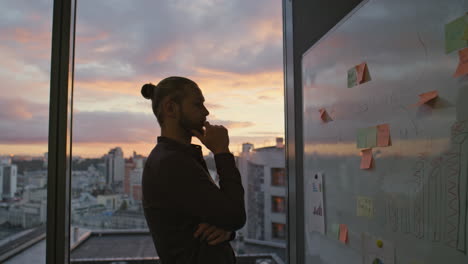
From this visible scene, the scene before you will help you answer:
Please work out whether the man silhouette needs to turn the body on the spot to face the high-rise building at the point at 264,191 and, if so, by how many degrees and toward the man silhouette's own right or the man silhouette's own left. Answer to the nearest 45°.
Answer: approximately 90° to the man silhouette's own left

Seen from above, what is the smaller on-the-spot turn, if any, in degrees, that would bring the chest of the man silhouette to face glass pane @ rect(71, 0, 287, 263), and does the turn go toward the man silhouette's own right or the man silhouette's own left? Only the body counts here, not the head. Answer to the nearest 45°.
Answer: approximately 90° to the man silhouette's own left

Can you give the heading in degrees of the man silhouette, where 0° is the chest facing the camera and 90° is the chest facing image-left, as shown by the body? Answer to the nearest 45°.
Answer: approximately 270°

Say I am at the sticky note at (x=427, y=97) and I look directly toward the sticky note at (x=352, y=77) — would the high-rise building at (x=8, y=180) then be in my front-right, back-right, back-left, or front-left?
front-left

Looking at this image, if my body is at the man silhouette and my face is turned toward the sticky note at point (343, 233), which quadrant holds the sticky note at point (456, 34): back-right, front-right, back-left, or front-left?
front-right

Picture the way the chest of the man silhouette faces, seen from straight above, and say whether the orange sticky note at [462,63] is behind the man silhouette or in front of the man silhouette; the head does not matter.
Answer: in front

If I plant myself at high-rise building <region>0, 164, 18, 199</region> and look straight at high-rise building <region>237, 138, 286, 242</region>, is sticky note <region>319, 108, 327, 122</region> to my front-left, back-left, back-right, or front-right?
front-right

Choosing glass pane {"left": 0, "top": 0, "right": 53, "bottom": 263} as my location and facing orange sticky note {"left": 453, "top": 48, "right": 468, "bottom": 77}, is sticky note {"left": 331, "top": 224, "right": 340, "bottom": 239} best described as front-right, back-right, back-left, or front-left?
front-left

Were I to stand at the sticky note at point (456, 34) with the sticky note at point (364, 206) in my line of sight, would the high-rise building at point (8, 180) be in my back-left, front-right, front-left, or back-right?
front-left
